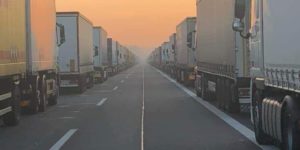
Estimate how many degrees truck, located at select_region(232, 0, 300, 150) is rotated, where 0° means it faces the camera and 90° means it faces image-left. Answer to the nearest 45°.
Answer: approximately 135°

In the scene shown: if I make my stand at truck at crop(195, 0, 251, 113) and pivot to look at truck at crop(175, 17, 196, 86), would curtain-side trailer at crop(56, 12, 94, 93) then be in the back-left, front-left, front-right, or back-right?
front-left

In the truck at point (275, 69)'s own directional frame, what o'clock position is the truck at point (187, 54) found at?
The truck at point (187, 54) is roughly at 1 o'clock from the truck at point (275, 69).

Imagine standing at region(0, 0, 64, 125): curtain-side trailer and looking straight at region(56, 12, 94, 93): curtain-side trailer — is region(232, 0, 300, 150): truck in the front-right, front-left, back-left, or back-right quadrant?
back-right

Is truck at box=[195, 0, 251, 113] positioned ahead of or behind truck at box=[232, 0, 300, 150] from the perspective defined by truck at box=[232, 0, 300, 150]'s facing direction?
ahead

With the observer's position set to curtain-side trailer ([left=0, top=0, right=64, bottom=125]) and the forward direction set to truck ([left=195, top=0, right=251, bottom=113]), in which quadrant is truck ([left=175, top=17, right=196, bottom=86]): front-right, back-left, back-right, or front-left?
front-left

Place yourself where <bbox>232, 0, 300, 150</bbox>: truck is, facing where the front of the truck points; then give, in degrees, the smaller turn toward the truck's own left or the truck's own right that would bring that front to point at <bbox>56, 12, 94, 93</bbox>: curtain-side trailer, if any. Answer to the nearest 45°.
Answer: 0° — it already faces it

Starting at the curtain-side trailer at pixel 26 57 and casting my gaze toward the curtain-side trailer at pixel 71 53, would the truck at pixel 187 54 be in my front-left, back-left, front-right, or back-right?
front-right

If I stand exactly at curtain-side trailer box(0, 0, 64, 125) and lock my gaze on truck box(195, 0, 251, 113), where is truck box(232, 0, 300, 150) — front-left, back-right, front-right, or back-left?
front-right
